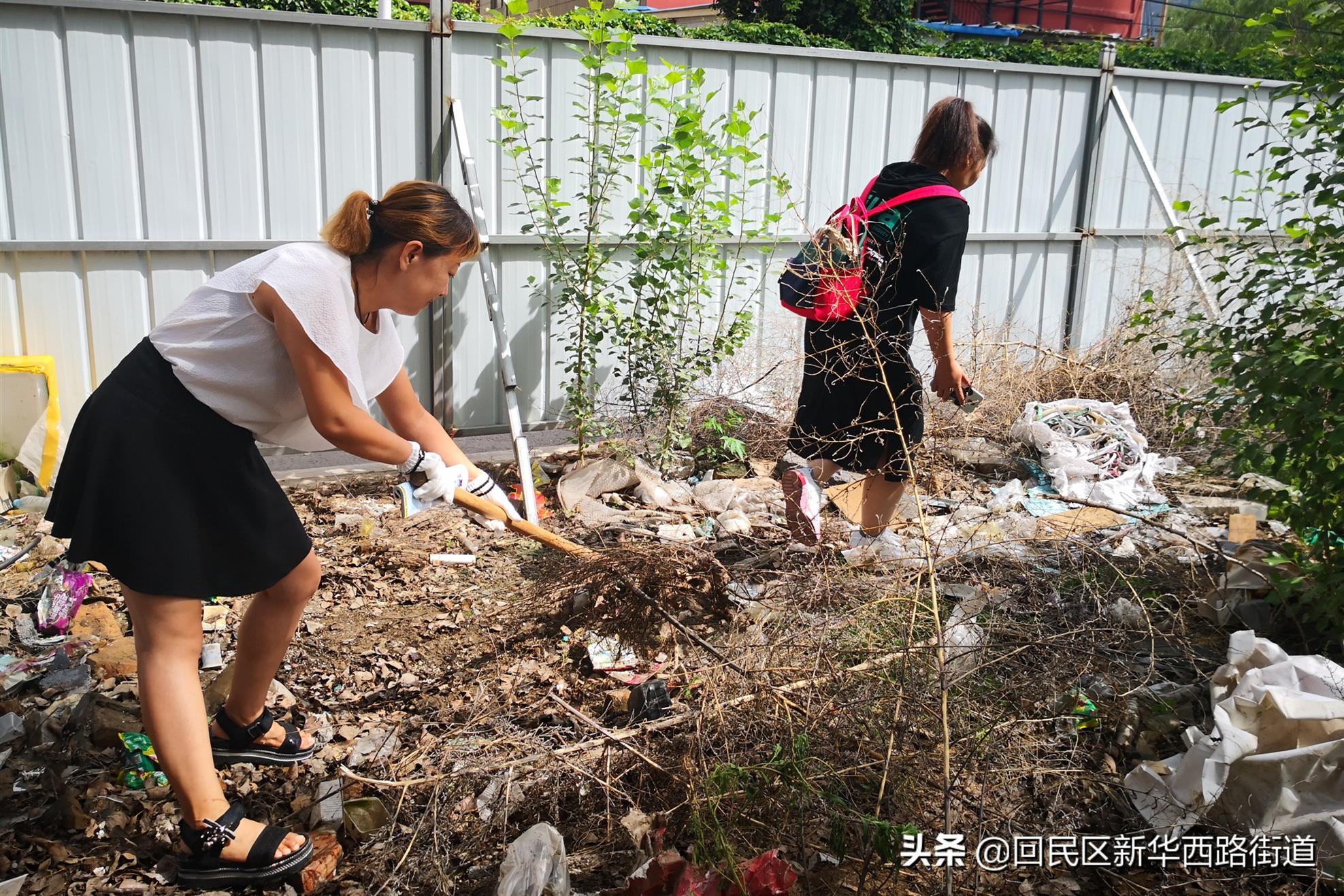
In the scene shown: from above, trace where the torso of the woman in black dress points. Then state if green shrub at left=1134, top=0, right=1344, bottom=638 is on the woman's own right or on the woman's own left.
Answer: on the woman's own right

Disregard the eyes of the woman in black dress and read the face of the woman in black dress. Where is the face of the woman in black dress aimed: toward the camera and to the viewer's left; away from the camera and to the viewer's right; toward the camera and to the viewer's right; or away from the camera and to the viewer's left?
away from the camera and to the viewer's right

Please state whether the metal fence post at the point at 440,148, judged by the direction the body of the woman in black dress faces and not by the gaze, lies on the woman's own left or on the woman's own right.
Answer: on the woman's own left

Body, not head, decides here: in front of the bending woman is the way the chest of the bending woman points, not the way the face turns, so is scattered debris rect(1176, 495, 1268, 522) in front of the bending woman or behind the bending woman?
in front

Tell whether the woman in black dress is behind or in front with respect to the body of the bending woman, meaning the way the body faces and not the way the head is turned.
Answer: in front

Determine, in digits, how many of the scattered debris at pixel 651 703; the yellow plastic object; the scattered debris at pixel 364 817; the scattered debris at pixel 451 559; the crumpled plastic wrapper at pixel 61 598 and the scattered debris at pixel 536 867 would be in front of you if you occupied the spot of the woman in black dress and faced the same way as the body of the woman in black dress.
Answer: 0

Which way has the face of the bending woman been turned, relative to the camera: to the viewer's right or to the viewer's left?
to the viewer's right

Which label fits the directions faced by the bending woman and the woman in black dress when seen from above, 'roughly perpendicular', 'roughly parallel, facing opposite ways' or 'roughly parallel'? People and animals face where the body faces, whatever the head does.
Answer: roughly parallel

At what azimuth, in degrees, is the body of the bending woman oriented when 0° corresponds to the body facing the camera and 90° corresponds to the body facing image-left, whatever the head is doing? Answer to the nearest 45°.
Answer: approximately 270°

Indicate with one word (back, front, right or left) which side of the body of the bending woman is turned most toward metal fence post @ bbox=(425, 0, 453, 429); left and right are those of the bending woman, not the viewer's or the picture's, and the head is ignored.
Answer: left

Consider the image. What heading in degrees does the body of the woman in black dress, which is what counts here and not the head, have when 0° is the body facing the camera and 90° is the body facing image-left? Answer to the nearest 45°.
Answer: approximately 225°

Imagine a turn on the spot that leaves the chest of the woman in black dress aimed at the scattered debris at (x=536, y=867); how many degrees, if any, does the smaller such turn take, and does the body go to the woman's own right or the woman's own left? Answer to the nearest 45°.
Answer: approximately 135° to the woman's own right

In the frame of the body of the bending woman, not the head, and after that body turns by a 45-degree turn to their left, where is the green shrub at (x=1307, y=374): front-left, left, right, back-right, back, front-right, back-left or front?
front-right

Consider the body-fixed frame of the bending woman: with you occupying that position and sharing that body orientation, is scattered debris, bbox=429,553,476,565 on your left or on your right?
on your left

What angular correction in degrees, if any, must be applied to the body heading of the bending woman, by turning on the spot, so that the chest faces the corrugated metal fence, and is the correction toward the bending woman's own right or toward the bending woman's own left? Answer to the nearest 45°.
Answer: approximately 90° to the bending woman's own left

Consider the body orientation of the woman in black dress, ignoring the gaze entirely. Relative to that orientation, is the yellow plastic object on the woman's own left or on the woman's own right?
on the woman's own left
